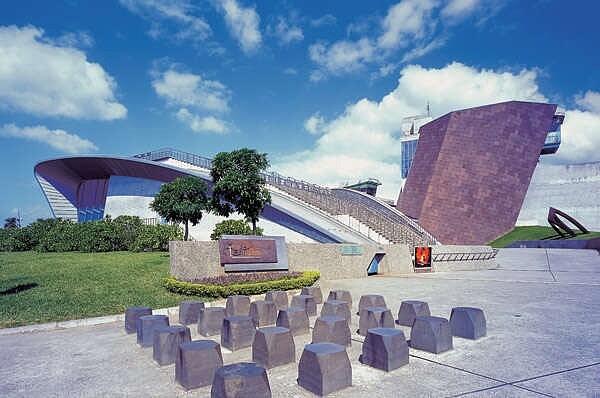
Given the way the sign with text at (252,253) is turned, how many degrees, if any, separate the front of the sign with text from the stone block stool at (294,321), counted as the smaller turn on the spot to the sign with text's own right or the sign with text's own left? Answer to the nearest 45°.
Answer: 0° — it already faces it

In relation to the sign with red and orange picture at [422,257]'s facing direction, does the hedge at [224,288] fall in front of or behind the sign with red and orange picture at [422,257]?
in front

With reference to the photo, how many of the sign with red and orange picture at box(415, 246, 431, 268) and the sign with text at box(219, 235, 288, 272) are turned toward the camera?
2

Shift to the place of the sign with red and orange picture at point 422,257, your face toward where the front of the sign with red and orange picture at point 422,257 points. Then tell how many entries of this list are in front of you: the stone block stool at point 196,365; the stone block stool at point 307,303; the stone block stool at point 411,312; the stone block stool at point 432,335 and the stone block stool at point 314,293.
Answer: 5

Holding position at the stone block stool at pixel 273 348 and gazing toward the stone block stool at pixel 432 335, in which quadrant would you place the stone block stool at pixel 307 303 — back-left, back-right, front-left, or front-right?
front-left

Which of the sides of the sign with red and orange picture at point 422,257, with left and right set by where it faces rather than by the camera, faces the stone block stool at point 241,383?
front

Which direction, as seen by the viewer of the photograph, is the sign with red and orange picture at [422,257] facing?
facing the viewer

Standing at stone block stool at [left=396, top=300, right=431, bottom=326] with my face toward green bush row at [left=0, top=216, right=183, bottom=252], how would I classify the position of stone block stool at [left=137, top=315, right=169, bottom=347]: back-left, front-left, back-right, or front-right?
front-left

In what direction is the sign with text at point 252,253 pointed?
toward the camera

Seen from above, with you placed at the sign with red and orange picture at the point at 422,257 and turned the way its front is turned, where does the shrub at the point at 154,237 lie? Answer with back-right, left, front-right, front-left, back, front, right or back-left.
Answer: right

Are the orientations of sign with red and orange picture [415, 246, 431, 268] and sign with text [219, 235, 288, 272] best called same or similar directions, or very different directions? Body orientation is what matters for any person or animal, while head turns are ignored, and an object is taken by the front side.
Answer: same or similar directions

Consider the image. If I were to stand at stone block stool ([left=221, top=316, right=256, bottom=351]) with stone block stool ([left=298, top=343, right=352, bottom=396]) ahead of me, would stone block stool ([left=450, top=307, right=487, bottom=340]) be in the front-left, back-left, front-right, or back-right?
front-left

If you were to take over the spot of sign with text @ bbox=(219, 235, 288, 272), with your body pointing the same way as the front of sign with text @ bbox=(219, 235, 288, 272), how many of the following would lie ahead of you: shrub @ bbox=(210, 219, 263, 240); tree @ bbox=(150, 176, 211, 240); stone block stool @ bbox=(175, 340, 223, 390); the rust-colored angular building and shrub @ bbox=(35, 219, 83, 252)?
1

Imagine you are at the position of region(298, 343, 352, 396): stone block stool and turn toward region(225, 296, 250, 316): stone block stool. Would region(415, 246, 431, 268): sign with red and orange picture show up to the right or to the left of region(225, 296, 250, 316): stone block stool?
right

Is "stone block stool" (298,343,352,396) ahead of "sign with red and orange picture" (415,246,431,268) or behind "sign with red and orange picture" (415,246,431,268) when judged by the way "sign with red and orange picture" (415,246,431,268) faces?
ahead

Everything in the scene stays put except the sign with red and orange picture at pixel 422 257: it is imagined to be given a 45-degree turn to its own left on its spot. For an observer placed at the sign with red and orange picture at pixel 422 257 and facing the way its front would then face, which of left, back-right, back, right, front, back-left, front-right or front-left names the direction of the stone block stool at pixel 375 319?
front-right

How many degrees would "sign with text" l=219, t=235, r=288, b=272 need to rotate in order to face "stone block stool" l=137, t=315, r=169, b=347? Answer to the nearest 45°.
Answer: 0° — it already faces it
